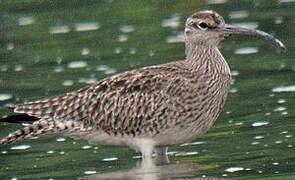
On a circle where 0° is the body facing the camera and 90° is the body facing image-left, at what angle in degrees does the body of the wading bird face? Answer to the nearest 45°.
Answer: approximately 270°

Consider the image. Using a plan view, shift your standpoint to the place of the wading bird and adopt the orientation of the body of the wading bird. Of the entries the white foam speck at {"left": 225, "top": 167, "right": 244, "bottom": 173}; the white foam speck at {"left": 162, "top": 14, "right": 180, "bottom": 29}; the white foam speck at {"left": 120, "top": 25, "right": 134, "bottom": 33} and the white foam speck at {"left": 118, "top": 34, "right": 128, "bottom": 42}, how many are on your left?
3

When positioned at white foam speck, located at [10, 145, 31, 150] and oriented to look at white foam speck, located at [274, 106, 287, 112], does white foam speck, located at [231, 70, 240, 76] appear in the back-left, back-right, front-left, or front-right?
front-left

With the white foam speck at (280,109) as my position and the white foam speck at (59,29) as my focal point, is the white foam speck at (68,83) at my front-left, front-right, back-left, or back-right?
front-left

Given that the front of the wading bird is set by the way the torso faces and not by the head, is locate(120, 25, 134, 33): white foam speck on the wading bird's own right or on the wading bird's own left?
on the wading bird's own left

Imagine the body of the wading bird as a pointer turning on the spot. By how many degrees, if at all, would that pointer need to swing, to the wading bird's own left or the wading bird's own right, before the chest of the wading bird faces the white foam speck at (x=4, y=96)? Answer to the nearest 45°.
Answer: approximately 135° to the wading bird's own left

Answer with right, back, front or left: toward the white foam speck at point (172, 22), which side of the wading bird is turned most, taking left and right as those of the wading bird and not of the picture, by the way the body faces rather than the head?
left

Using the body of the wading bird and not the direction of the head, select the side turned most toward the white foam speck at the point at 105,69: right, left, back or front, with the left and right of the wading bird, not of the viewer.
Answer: left
